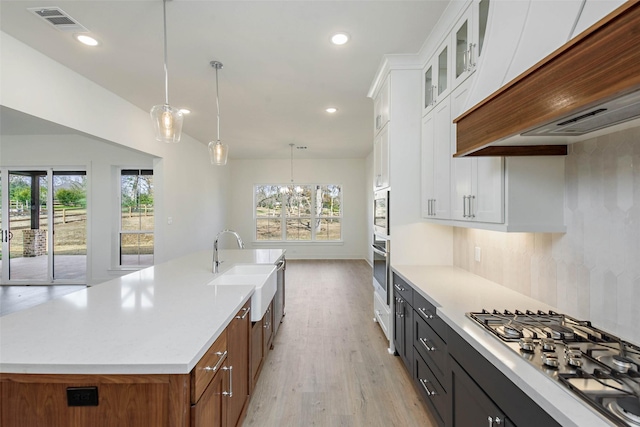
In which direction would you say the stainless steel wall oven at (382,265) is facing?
to the viewer's left

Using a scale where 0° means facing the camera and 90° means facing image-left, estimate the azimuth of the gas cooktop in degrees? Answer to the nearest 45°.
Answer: approximately 45°

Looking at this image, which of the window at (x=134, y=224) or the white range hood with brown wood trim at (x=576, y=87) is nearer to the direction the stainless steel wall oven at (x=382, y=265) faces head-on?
the window
